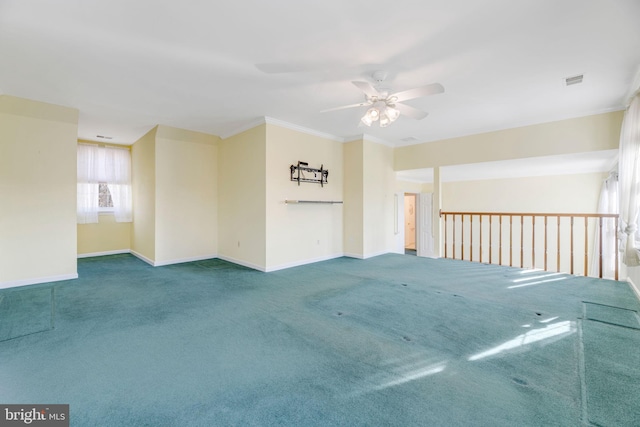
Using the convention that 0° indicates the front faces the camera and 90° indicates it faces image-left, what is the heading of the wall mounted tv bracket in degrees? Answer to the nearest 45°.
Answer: approximately 315°

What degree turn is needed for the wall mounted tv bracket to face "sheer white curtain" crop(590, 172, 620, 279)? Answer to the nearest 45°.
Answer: approximately 45° to its left

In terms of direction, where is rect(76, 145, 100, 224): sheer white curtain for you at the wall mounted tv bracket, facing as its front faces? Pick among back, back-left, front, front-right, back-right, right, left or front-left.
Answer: back-right

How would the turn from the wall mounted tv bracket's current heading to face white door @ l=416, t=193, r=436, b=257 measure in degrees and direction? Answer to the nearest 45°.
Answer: approximately 90° to its left

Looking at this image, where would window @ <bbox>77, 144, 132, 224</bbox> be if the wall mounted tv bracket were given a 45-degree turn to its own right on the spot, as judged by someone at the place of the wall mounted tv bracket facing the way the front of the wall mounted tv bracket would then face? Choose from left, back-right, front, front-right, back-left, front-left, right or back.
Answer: right

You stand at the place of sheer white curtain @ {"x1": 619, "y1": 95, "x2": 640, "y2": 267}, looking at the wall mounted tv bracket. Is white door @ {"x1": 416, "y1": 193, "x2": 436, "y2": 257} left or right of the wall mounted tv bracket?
right

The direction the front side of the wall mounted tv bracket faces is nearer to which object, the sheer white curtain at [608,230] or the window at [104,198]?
the sheer white curtain

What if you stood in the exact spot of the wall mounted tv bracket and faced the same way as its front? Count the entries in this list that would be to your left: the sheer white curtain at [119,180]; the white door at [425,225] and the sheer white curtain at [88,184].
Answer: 1

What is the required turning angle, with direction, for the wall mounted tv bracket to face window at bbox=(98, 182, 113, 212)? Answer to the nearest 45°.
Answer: approximately 135° to its right

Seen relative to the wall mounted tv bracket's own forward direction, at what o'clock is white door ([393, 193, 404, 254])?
The white door is roughly at 9 o'clock from the wall mounted tv bracket.

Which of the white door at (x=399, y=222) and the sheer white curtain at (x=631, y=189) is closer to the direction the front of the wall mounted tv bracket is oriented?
the sheer white curtain

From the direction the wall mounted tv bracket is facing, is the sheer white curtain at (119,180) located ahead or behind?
behind
